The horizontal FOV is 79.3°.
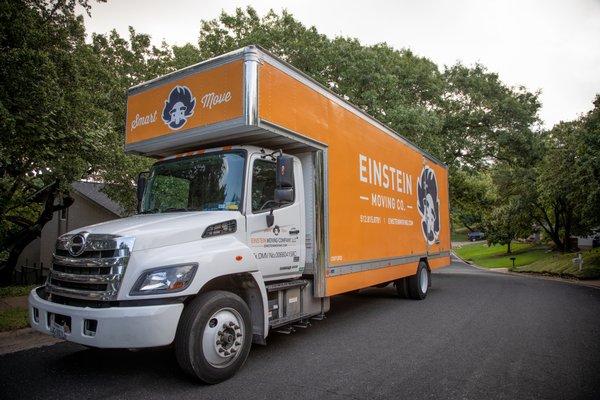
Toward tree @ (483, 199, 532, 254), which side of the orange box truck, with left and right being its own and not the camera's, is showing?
back

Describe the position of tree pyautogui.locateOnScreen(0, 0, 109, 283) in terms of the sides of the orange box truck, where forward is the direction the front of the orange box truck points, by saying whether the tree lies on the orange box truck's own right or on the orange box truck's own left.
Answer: on the orange box truck's own right

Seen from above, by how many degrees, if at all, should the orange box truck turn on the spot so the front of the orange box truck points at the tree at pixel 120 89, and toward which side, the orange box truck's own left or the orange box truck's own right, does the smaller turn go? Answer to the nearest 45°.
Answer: approximately 90° to the orange box truck's own right

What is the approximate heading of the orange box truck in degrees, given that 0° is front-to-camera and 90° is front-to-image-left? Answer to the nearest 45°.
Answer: approximately 45°

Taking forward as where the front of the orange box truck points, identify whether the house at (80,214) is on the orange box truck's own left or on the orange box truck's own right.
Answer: on the orange box truck's own right
